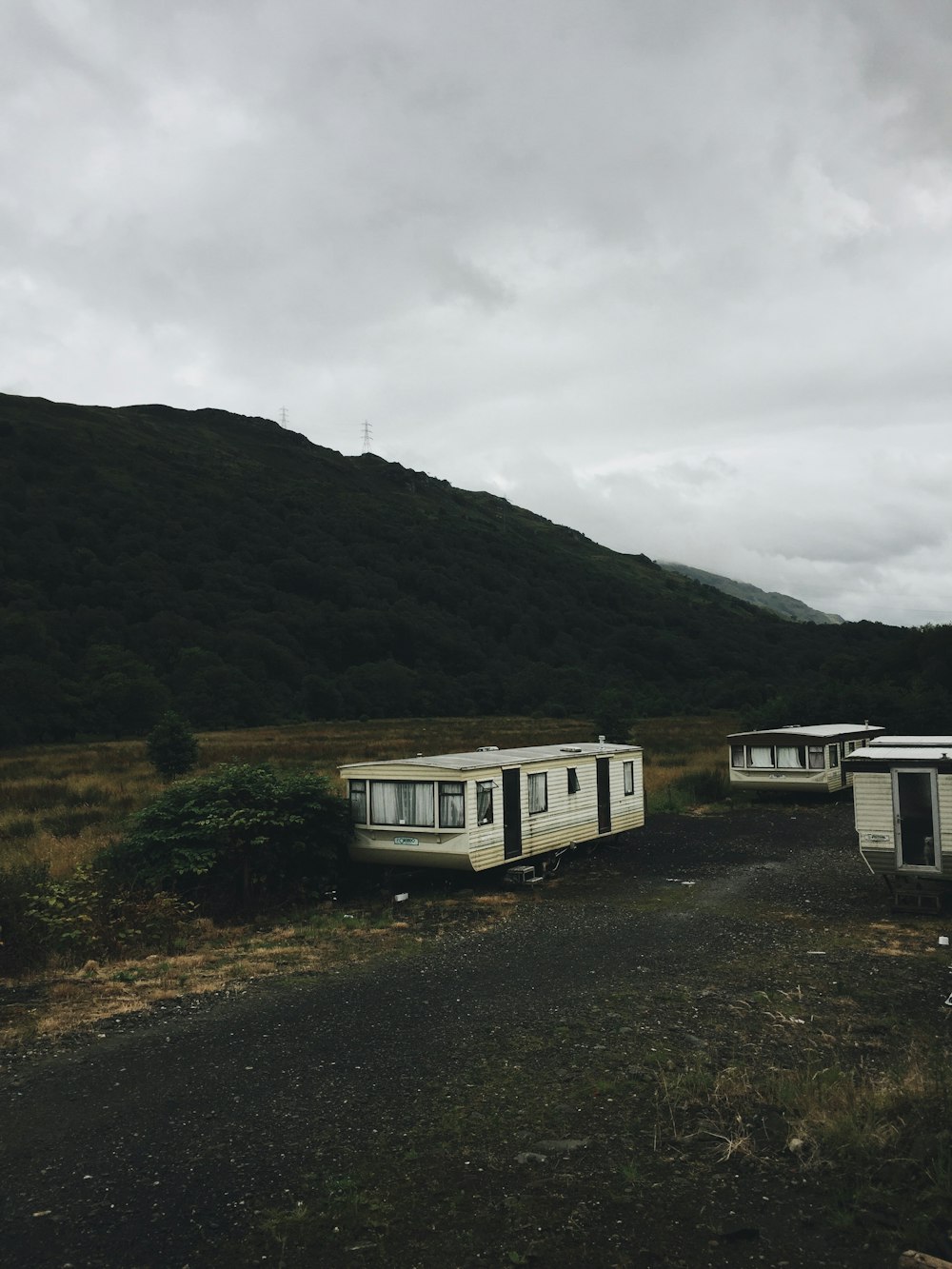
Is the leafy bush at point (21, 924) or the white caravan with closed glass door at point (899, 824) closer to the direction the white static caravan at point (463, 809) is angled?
the leafy bush

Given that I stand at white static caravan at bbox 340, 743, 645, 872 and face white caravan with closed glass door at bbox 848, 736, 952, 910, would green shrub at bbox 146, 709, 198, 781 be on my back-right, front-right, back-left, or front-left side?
back-left

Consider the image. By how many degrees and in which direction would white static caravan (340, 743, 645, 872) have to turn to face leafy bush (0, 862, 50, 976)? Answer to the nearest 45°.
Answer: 0° — it already faces it

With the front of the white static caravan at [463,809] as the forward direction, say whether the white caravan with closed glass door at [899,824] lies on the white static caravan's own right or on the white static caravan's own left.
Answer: on the white static caravan's own left

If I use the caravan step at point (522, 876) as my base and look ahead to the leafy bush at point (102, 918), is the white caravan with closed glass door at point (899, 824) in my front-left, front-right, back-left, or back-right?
back-left

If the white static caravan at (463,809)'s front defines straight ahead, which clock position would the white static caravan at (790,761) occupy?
the white static caravan at (790,761) is roughly at 6 o'clock from the white static caravan at (463,809).

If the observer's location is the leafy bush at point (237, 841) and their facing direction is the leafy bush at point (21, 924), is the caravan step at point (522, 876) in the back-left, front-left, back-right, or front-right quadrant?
back-left

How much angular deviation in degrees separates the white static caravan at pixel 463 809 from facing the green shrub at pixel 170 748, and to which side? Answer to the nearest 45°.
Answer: approximately 90° to its right

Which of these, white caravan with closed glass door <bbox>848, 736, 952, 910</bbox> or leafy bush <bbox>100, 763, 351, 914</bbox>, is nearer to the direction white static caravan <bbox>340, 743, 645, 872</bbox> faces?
the leafy bush

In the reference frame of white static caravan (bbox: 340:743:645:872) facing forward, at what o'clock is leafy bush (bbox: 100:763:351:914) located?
The leafy bush is roughly at 1 o'clock from the white static caravan.

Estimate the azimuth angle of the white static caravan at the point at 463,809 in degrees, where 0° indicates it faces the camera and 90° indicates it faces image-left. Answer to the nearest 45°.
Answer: approximately 45°
